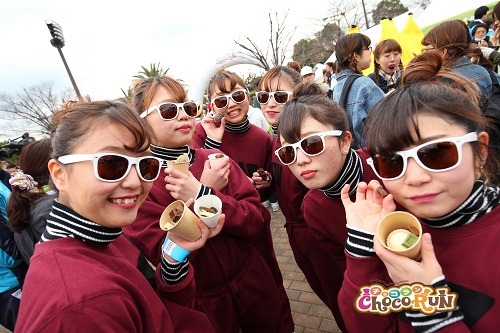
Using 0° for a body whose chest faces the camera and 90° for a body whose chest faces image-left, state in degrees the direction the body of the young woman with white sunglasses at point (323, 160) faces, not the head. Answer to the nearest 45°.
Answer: approximately 45°

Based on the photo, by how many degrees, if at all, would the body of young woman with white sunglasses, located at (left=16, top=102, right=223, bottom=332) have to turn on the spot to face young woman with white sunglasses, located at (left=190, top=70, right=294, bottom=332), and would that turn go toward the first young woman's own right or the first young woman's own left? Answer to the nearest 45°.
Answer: approximately 90° to the first young woman's own left

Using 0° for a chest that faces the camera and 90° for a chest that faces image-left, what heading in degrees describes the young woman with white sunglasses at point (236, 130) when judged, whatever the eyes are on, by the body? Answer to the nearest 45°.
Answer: approximately 0°

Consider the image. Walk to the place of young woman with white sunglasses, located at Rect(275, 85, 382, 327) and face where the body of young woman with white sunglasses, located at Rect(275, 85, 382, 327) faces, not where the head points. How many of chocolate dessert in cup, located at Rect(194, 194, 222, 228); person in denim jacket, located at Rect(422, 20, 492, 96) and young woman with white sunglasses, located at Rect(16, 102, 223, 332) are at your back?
1

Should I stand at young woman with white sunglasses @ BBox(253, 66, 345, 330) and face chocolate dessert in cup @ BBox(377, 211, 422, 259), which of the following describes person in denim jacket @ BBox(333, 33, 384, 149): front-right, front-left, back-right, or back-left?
back-left

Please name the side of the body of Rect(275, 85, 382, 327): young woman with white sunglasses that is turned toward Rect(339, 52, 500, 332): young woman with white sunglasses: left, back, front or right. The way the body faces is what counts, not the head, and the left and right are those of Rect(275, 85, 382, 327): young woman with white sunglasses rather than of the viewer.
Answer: left

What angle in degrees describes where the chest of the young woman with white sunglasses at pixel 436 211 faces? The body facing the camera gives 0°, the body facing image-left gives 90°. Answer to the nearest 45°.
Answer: approximately 45°

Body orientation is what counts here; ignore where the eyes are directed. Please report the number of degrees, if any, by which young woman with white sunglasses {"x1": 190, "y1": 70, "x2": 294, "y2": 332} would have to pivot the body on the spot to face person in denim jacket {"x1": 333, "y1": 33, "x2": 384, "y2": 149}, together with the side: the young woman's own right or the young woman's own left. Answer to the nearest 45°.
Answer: approximately 90° to the young woman's own left

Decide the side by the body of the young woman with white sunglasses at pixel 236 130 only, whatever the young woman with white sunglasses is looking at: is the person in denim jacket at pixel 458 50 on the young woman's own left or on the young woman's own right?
on the young woman's own left
